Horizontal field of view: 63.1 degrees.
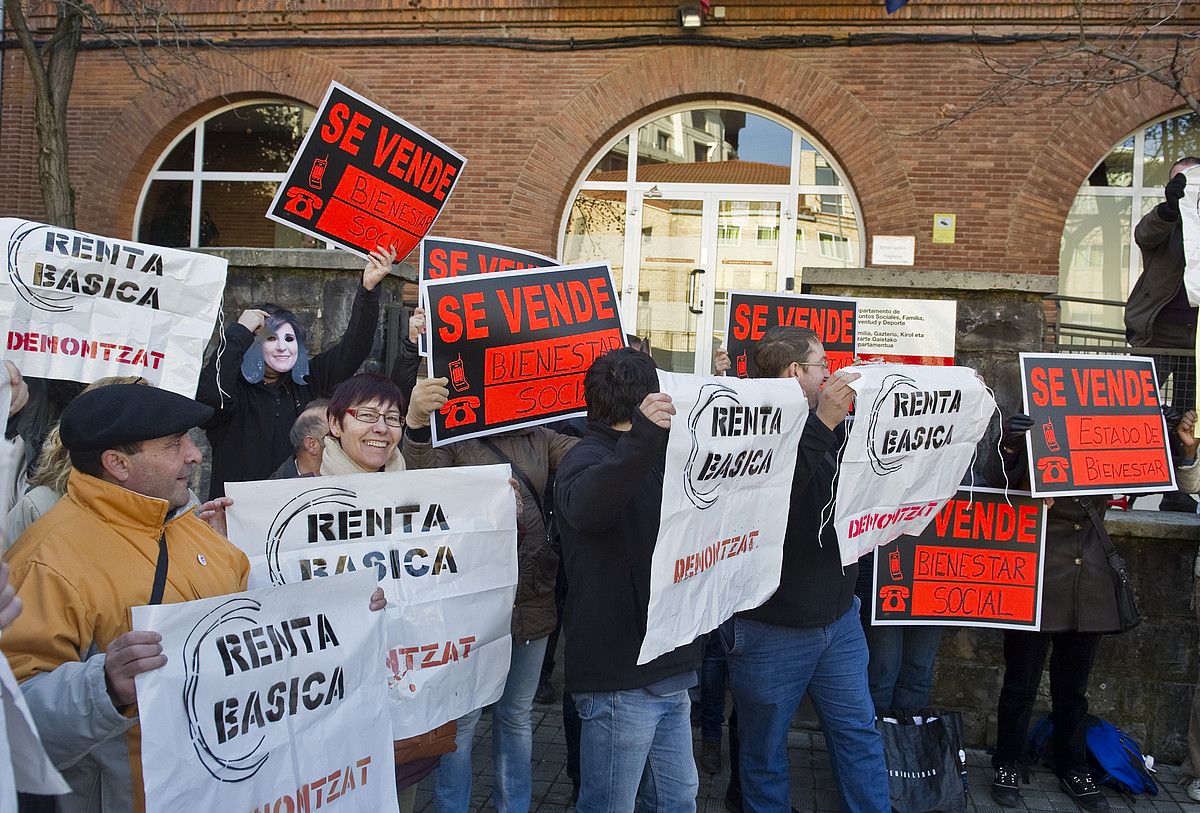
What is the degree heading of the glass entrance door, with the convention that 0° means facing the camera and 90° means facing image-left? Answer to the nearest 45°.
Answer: approximately 0°

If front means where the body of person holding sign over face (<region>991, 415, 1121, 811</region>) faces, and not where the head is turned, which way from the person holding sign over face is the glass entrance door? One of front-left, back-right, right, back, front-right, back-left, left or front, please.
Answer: back-right

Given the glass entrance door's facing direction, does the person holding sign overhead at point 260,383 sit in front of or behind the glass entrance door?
in front

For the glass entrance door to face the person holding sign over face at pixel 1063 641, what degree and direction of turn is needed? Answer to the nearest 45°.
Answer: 0° — it already faces them

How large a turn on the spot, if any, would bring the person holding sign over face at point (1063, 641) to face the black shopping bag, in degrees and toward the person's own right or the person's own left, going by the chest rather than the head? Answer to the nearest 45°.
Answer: approximately 45° to the person's own right

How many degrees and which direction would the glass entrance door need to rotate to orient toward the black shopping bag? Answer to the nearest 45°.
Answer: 0° — it already faces it

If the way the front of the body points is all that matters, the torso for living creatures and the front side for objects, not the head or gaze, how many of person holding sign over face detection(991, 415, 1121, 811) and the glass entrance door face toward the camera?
2
